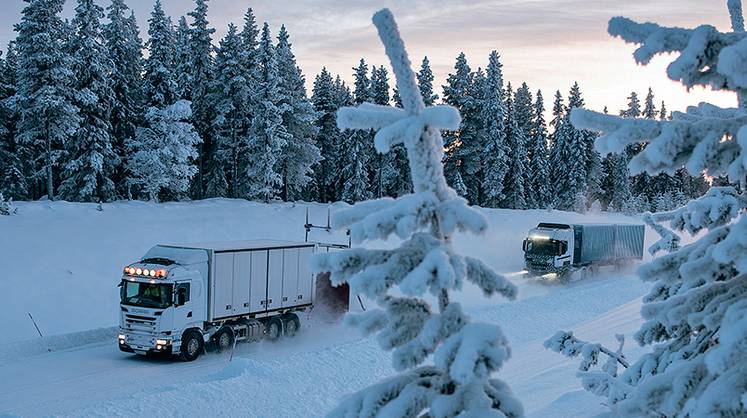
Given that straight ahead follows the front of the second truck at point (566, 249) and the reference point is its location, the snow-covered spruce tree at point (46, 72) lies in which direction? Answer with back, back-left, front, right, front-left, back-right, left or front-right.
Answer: front-right

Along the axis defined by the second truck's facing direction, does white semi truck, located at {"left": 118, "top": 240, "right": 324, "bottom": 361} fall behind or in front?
in front

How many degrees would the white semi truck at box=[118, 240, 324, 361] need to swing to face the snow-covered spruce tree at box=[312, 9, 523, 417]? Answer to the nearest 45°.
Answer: approximately 45° to its left

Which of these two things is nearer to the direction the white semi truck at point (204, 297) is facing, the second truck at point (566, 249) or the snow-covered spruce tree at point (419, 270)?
the snow-covered spruce tree

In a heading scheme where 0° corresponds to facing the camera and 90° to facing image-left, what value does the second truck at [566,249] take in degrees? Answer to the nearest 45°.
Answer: approximately 45°

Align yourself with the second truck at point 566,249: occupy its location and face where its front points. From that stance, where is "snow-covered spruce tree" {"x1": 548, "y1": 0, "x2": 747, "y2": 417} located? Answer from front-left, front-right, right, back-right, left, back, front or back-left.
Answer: front-left

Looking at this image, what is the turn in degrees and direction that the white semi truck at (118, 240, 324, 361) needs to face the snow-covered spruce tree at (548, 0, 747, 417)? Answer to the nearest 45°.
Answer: approximately 45° to its left

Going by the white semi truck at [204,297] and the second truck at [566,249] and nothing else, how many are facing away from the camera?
0

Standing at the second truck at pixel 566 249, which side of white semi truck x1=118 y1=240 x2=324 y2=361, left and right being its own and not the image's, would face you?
back

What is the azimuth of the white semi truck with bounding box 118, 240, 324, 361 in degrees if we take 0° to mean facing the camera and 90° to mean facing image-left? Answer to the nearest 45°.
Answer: approximately 45°

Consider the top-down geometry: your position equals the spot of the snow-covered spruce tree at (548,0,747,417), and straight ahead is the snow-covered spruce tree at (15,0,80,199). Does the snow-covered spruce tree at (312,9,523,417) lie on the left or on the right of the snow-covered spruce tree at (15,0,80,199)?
left

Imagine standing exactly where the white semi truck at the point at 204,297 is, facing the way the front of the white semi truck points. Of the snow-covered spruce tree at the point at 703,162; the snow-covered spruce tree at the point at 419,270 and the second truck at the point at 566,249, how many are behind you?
1
